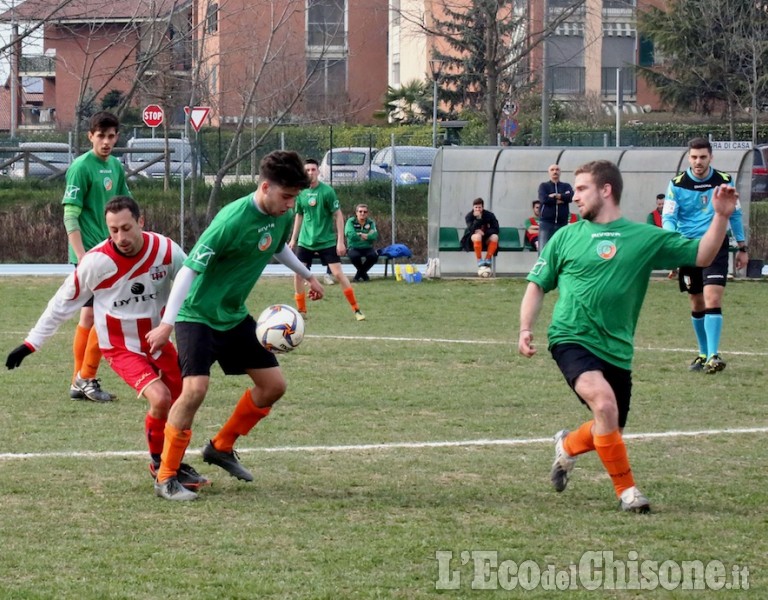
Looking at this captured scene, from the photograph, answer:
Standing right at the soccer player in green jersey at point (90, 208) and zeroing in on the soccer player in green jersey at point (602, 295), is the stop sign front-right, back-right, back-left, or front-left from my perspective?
back-left

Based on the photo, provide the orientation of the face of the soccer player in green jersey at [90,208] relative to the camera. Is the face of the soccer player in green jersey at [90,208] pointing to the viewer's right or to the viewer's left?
to the viewer's right

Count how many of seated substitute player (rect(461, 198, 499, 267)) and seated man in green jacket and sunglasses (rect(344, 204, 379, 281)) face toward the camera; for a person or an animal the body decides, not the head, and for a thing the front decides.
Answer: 2

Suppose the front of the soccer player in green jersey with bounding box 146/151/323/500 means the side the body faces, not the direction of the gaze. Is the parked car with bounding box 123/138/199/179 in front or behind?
behind

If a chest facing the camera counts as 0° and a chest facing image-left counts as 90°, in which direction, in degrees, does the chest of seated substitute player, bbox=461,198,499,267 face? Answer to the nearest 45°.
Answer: approximately 0°

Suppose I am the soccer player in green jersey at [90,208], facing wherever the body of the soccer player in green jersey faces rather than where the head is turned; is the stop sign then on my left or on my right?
on my left
